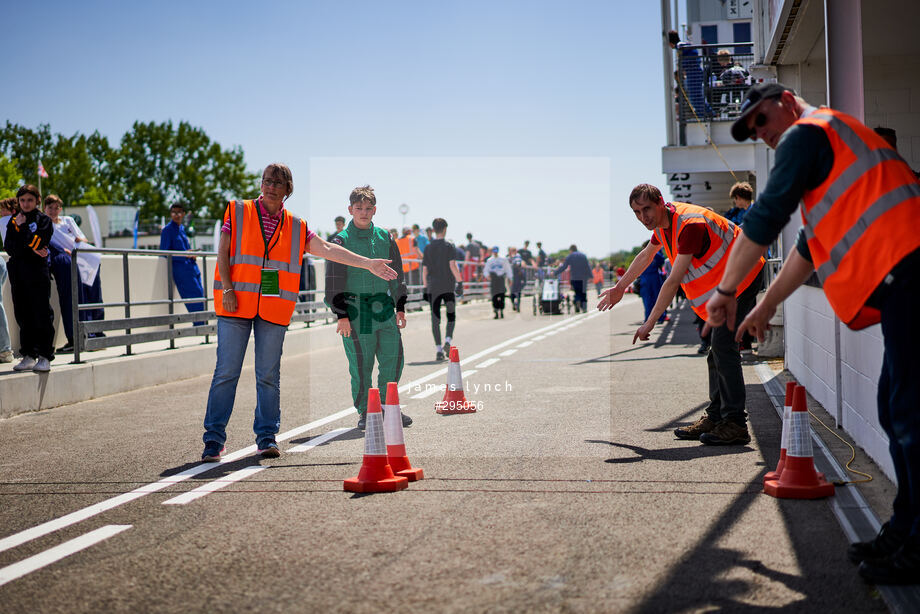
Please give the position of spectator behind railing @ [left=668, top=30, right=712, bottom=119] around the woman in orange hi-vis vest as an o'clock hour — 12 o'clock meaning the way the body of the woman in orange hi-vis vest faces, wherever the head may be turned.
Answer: The spectator behind railing is roughly at 7 o'clock from the woman in orange hi-vis vest.

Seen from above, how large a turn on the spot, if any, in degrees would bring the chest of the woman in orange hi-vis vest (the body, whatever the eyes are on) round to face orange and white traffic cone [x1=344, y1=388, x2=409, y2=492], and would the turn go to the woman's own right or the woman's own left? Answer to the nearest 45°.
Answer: approximately 45° to the woman's own left

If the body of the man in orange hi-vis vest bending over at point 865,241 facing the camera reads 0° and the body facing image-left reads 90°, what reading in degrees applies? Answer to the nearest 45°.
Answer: approximately 90°

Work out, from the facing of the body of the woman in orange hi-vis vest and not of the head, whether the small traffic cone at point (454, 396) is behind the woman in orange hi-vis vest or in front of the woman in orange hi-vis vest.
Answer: behind

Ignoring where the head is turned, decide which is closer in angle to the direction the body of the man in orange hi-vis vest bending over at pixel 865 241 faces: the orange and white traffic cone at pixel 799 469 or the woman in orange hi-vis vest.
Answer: the woman in orange hi-vis vest

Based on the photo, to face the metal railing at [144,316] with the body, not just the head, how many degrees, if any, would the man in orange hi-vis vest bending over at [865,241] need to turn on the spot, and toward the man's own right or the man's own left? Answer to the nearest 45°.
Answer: approximately 45° to the man's own right
